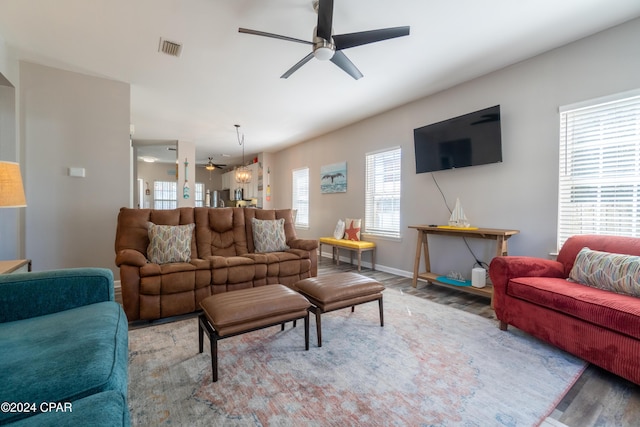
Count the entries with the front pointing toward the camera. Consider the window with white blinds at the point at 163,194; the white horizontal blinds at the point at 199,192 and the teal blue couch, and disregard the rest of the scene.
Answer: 2

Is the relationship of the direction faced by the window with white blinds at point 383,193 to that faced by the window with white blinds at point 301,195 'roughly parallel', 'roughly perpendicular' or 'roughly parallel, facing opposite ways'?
roughly parallel

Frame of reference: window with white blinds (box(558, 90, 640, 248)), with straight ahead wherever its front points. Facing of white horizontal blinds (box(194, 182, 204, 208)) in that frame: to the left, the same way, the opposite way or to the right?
to the left

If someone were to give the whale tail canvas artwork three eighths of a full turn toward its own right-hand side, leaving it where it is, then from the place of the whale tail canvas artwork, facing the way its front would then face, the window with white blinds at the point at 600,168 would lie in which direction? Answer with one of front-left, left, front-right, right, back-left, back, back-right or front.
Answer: back-right

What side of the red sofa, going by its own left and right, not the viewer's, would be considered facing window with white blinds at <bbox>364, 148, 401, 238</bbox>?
right

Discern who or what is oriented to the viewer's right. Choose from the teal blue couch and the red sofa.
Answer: the teal blue couch

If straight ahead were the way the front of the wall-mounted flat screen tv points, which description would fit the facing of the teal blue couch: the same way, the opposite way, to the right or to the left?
the opposite way

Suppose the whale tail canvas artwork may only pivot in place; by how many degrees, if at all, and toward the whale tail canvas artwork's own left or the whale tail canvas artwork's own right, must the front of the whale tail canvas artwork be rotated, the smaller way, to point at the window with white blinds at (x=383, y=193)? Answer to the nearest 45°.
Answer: approximately 90° to the whale tail canvas artwork's own left

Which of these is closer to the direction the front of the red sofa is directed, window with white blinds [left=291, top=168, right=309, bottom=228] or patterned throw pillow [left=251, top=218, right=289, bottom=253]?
the patterned throw pillow

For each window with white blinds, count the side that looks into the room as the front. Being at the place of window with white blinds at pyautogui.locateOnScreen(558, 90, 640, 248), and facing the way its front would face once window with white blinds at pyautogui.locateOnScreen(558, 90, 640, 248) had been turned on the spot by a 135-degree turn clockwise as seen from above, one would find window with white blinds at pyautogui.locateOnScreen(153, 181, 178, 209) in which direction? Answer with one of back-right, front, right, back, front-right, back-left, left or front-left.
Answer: left

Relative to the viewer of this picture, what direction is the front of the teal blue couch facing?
facing to the right of the viewer

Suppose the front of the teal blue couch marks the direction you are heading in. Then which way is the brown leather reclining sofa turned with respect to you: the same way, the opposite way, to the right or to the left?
to the right

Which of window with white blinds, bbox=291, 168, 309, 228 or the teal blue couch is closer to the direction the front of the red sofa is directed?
the teal blue couch

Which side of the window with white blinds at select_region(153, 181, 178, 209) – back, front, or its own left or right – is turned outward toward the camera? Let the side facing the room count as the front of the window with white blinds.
front

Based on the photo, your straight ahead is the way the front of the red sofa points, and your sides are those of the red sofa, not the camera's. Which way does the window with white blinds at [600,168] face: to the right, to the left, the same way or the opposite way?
the same way

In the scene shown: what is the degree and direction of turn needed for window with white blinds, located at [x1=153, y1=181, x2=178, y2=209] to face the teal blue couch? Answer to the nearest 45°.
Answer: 0° — it already faces it

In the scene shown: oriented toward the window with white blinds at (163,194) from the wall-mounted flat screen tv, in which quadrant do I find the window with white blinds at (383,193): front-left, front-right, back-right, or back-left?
front-right

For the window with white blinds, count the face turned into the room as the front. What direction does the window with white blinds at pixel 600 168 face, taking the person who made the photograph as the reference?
facing the viewer and to the left of the viewer

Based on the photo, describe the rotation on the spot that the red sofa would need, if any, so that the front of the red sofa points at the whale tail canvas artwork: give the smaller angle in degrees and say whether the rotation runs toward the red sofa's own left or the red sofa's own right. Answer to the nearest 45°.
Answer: approximately 90° to the red sofa's own right

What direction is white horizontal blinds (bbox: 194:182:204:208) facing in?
toward the camera
